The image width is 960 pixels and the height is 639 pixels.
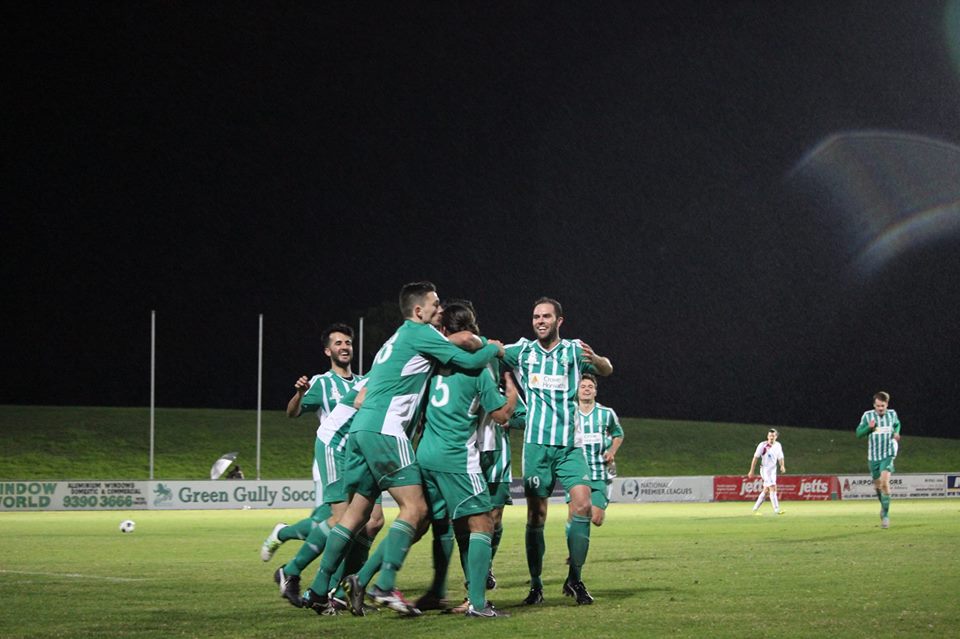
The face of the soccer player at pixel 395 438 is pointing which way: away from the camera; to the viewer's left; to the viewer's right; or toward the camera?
to the viewer's right

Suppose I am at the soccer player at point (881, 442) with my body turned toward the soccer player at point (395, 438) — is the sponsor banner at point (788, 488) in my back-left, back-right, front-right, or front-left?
back-right

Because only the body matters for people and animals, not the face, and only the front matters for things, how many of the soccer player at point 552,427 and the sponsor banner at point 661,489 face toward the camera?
2

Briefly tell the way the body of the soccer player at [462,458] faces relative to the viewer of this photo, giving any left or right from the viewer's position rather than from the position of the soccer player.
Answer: facing away from the viewer and to the right of the viewer

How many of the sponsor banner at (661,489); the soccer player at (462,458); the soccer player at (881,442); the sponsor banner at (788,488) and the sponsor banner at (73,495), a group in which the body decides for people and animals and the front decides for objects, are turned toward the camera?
4

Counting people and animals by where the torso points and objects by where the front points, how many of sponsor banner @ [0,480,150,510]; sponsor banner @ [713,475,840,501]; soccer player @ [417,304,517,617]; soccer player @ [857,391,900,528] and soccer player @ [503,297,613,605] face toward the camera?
4

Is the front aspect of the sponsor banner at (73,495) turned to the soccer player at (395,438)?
yes
